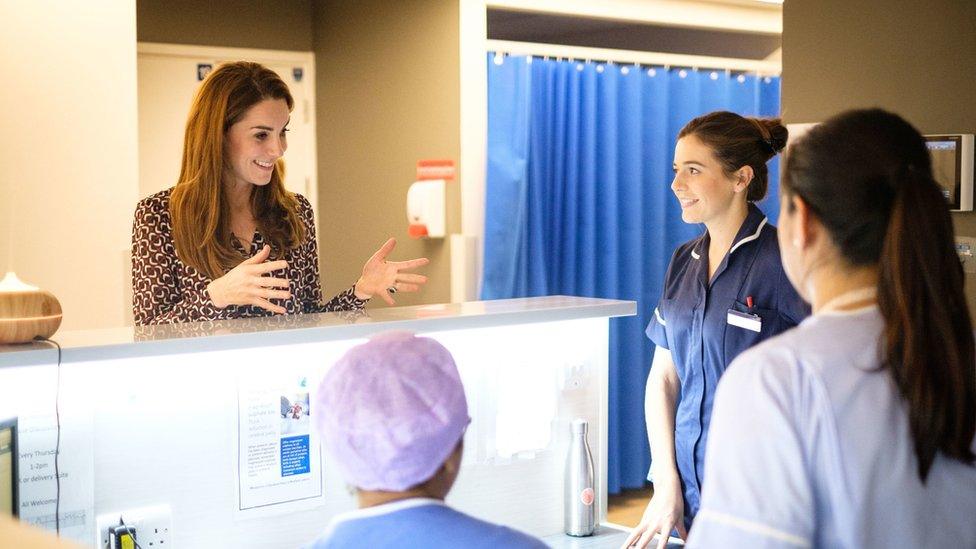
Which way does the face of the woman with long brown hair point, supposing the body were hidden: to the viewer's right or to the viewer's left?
to the viewer's right

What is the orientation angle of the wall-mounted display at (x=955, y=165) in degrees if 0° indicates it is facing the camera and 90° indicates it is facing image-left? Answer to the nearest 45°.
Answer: approximately 45°

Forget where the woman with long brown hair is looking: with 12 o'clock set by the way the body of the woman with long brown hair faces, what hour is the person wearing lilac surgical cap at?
The person wearing lilac surgical cap is roughly at 1 o'clock from the woman with long brown hair.

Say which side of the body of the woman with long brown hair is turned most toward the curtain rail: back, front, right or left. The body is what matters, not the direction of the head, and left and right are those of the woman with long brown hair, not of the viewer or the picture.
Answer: left

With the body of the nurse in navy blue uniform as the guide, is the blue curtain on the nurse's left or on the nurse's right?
on the nurse's right

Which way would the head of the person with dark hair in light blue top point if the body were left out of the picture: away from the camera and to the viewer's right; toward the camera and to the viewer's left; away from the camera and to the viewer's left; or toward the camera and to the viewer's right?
away from the camera and to the viewer's left

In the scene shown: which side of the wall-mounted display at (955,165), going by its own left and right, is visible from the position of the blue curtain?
right

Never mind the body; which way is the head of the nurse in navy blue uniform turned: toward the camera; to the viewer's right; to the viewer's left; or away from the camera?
to the viewer's left
